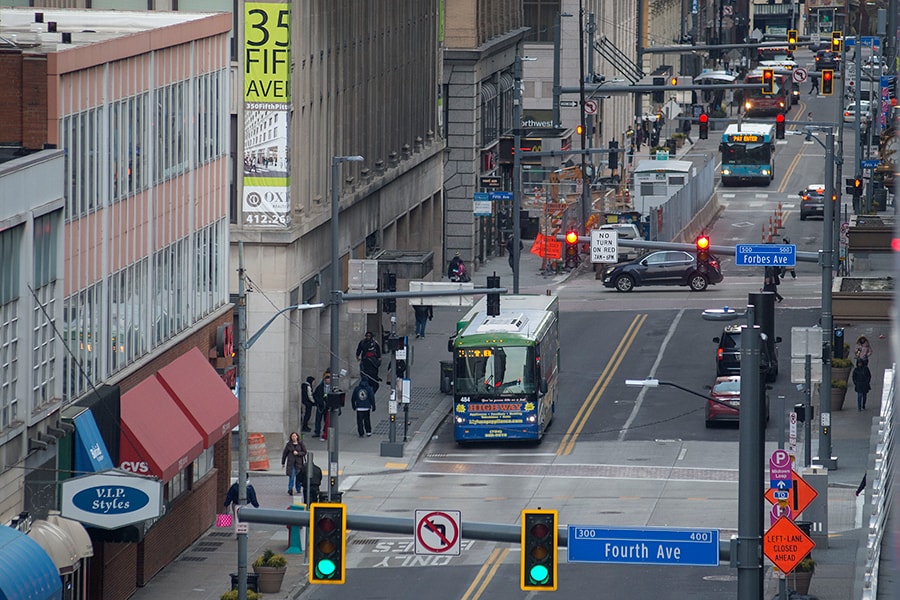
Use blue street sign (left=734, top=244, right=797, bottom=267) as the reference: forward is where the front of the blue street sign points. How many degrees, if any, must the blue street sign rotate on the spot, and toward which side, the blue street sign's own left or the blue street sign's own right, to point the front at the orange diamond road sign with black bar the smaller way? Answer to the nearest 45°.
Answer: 0° — it already faces it

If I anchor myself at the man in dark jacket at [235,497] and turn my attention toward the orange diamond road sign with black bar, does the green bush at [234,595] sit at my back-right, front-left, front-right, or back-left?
front-right

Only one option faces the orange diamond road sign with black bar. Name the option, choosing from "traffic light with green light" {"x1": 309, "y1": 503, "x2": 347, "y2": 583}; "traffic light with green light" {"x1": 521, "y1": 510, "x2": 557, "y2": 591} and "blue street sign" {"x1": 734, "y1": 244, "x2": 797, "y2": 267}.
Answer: the blue street sign

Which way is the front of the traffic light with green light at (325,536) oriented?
toward the camera

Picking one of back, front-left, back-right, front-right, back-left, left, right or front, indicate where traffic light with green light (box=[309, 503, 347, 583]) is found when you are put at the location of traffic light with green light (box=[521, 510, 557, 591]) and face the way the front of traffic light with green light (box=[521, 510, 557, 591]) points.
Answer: right

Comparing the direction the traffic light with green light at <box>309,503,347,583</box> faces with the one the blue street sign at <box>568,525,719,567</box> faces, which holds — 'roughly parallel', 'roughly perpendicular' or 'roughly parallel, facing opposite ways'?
roughly parallel

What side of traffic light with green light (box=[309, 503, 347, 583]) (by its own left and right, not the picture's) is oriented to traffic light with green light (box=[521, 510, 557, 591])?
left

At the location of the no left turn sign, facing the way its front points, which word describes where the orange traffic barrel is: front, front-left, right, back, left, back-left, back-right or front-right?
back

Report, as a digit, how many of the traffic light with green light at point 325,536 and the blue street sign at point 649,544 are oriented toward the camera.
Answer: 2

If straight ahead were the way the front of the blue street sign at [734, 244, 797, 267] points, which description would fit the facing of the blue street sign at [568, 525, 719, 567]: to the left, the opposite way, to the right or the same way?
the same way

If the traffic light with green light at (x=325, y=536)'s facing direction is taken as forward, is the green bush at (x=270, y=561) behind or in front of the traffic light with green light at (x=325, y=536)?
behind

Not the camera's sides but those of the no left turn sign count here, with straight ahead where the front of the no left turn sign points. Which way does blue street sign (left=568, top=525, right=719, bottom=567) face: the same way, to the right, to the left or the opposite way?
the same way

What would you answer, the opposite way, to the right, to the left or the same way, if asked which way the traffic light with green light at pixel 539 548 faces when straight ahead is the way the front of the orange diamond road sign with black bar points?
the same way

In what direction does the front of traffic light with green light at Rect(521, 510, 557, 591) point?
toward the camera

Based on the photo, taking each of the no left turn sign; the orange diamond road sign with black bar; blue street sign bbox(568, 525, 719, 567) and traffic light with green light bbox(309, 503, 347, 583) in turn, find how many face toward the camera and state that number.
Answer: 4

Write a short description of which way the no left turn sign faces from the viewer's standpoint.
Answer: facing the viewer
